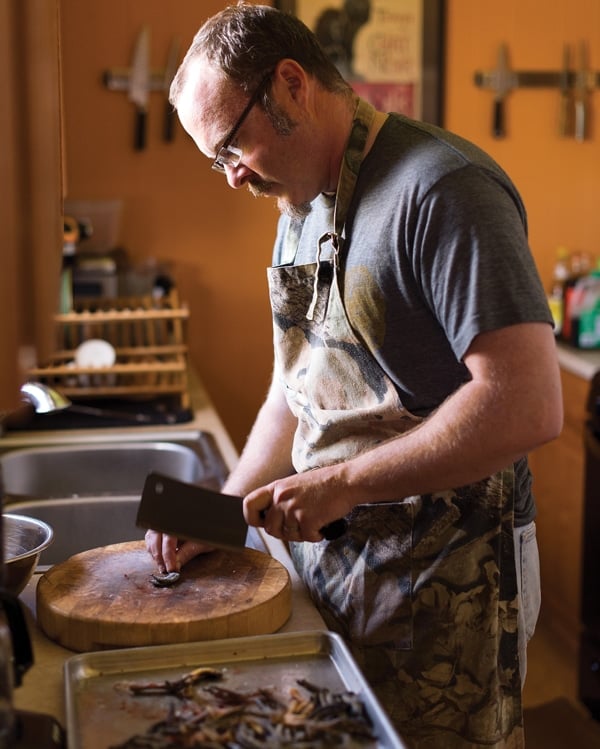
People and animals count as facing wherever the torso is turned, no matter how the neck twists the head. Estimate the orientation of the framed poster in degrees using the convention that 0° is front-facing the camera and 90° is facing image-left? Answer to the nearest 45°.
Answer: approximately 0°

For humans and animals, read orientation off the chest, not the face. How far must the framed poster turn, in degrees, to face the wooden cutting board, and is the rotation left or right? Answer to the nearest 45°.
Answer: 0° — it already faces it

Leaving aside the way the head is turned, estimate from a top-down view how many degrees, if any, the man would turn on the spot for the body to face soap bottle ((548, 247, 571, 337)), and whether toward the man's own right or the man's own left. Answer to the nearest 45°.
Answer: approximately 135° to the man's own right

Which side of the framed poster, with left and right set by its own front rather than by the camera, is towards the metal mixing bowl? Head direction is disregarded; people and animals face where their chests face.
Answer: front

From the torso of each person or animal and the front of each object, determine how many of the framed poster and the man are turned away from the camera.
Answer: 0

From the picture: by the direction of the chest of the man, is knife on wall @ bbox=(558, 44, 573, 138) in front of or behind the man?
behind

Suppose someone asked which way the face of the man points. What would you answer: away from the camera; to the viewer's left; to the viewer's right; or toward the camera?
to the viewer's left
